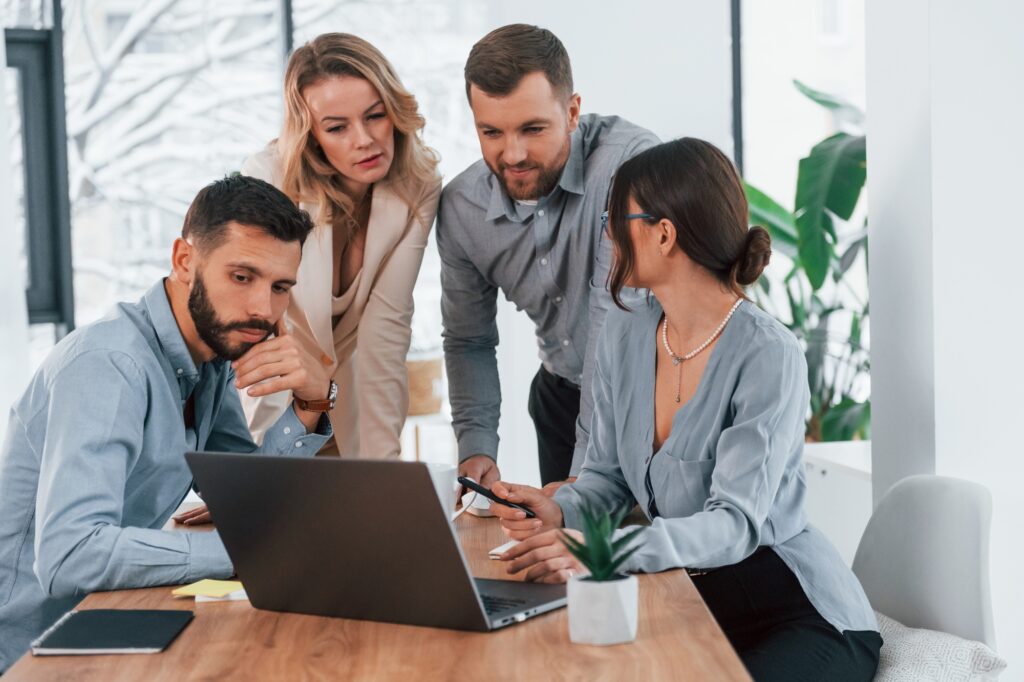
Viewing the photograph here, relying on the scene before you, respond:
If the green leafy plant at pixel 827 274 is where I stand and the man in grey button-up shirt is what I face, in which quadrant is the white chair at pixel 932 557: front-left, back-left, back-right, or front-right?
front-left

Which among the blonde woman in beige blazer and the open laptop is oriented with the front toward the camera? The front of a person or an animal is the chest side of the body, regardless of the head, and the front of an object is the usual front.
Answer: the blonde woman in beige blazer

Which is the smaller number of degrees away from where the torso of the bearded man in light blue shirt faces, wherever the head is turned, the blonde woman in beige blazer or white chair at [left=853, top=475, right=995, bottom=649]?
the white chair

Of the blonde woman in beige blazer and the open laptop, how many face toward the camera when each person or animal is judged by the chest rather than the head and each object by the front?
1

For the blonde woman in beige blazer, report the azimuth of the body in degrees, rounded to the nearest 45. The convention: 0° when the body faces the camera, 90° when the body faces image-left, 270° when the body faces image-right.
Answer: approximately 0°

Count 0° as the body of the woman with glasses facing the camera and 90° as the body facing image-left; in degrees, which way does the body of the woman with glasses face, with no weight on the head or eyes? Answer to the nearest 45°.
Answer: approximately 45°

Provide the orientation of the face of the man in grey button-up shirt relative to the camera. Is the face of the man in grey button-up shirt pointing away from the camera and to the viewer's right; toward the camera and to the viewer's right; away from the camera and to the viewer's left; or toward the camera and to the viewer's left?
toward the camera and to the viewer's left

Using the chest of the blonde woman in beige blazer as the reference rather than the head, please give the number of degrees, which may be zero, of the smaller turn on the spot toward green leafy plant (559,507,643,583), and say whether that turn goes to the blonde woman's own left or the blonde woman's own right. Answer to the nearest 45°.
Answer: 0° — they already face it

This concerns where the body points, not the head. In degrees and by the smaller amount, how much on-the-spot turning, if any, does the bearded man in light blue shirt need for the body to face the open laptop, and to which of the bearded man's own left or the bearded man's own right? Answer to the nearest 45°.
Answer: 0° — they already face it

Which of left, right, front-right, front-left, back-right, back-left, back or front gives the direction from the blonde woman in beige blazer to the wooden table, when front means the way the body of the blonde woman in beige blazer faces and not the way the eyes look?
front

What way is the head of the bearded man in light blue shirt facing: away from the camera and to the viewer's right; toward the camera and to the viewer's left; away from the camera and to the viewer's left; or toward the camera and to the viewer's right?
toward the camera and to the viewer's right

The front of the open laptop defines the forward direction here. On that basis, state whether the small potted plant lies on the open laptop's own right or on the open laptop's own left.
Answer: on the open laptop's own right

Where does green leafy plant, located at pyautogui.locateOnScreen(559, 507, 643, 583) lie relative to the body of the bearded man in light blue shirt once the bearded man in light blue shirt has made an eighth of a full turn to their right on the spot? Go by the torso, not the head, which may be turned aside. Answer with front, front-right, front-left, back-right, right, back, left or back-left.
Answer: front-left
